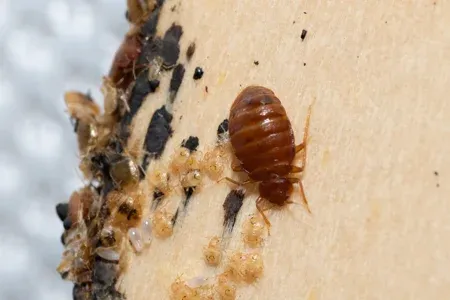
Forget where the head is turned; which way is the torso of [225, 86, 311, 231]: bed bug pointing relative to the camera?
toward the camera
